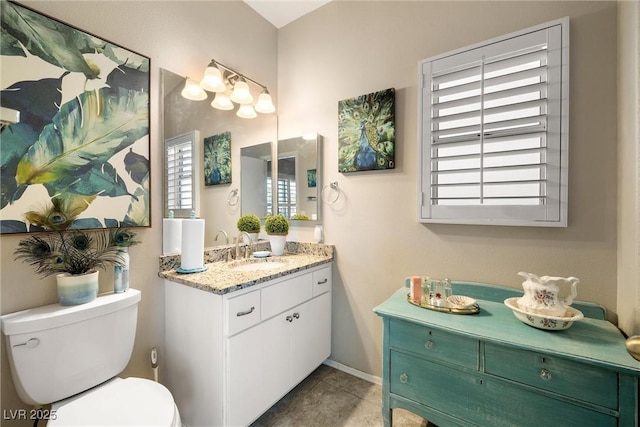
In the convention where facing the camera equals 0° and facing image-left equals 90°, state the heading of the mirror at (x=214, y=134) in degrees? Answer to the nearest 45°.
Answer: approximately 315°

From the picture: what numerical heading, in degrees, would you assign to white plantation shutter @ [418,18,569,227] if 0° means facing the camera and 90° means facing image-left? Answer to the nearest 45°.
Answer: approximately 45°

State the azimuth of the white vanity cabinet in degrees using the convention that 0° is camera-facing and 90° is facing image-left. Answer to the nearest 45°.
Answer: approximately 315°

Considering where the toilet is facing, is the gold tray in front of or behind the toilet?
in front

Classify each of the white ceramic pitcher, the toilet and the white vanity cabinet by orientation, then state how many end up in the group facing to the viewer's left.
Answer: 1

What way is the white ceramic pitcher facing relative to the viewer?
to the viewer's left

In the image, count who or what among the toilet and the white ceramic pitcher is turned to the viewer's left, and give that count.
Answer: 1

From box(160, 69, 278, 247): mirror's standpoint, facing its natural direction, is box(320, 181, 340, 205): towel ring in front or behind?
in front

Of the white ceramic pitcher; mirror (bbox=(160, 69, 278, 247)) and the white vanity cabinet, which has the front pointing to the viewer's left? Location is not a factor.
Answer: the white ceramic pitcher

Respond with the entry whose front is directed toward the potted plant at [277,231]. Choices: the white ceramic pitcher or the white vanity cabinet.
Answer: the white ceramic pitcher

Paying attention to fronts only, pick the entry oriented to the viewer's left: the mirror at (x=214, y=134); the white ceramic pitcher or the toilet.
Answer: the white ceramic pitcher
